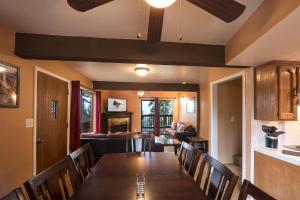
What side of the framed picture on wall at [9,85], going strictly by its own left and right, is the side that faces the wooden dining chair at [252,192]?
front

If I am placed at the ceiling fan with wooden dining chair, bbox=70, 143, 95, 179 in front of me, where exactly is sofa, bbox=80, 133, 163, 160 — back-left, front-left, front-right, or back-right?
front-right

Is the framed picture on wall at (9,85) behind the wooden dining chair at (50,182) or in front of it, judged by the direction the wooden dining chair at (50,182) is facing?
behind

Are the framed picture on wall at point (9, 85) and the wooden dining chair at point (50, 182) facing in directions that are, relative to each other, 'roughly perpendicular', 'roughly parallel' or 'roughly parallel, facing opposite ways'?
roughly parallel

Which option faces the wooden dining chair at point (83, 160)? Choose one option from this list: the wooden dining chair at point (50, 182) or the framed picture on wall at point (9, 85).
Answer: the framed picture on wall

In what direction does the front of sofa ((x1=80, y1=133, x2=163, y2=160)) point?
away from the camera

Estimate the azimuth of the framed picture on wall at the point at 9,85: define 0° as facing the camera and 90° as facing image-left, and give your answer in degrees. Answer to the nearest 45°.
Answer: approximately 315°

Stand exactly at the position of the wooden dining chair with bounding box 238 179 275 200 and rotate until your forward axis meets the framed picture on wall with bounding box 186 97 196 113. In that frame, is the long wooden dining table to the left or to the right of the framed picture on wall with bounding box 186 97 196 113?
left

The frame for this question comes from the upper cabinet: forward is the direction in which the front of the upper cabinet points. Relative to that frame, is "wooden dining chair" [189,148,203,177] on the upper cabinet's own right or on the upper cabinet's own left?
on the upper cabinet's own right

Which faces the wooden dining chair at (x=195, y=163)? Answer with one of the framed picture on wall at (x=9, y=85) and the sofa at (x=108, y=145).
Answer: the framed picture on wall

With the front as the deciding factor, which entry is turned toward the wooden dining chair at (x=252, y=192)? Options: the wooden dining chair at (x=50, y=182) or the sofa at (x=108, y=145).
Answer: the wooden dining chair at (x=50, y=182)

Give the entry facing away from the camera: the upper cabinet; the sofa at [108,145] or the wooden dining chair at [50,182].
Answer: the sofa
